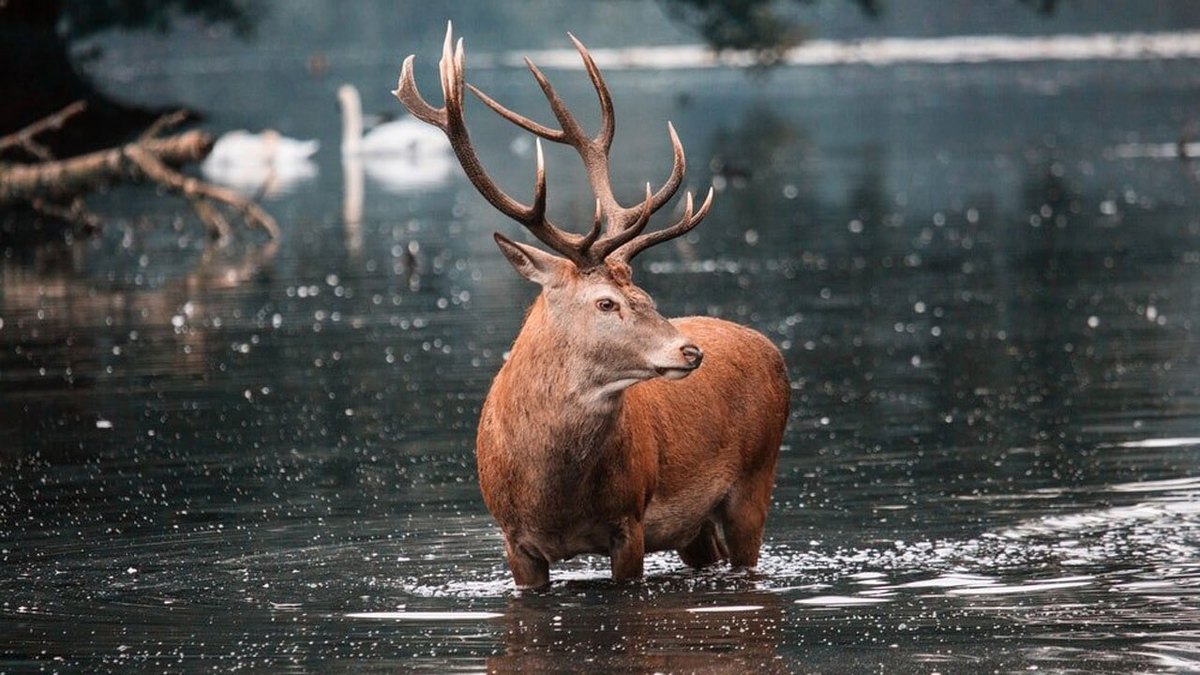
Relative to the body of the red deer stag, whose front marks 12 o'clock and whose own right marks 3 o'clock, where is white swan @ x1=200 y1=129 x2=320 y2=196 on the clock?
The white swan is roughly at 4 o'clock from the red deer stag.

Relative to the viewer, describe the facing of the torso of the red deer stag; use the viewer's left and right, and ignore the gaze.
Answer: facing the viewer and to the left of the viewer

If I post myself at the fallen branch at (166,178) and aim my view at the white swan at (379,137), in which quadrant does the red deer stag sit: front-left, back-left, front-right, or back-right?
back-right

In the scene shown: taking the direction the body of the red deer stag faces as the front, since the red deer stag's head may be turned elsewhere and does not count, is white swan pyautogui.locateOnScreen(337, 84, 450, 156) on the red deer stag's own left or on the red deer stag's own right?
on the red deer stag's own right

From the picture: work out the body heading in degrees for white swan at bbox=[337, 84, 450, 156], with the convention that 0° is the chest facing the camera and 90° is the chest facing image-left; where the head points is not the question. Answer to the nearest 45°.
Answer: approximately 90°

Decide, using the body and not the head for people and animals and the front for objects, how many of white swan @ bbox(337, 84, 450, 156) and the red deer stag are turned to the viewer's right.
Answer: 0
